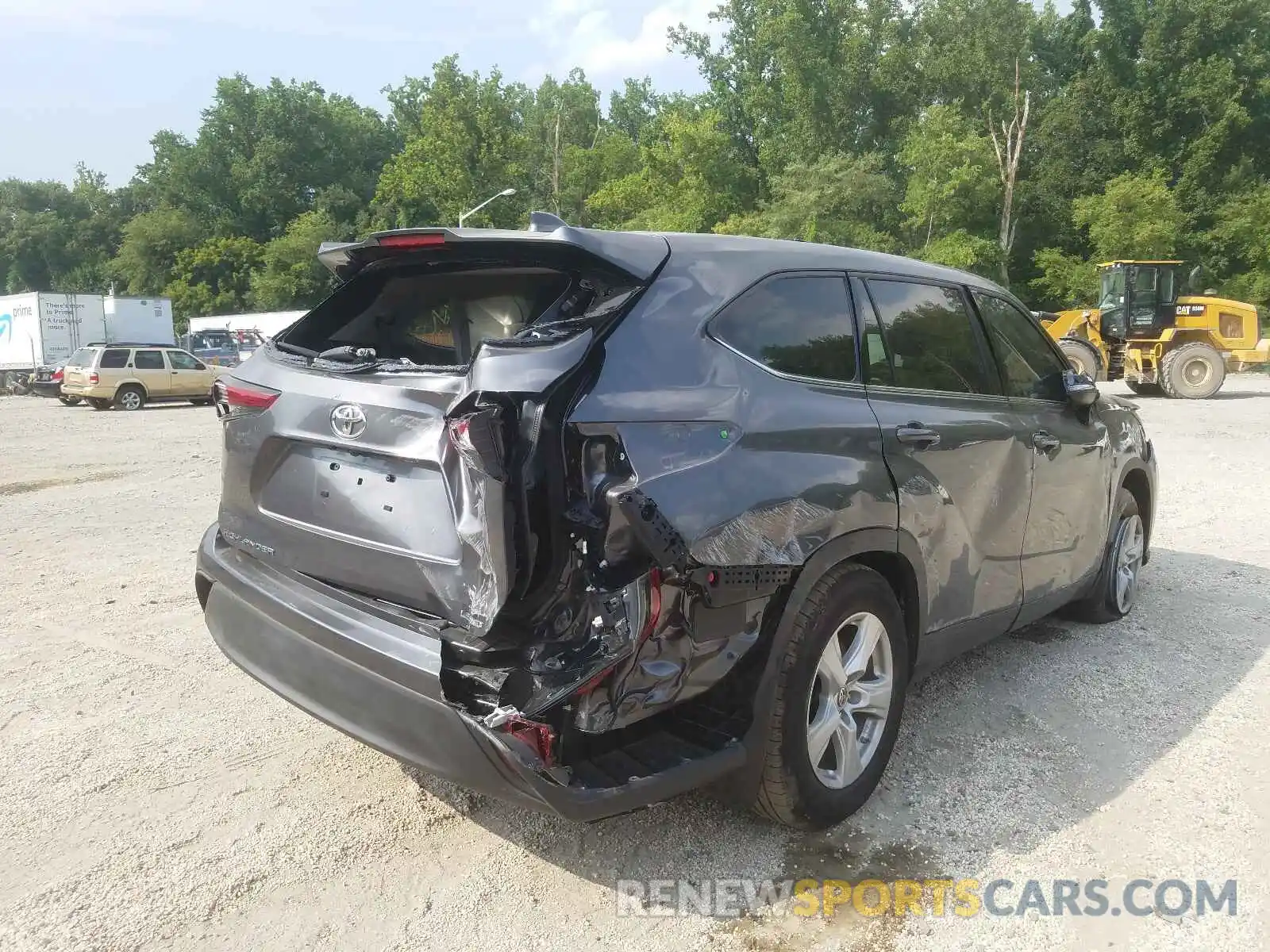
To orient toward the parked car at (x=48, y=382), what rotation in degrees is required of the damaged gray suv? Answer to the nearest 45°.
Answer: approximately 90° to its left

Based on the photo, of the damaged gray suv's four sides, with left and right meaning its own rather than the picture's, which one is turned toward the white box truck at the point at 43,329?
left

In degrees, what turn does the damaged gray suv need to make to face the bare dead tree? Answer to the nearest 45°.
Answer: approximately 45° to its left

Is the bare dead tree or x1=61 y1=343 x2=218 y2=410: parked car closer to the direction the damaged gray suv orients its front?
the bare dead tree

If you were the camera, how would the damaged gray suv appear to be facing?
facing away from the viewer and to the right of the viewer

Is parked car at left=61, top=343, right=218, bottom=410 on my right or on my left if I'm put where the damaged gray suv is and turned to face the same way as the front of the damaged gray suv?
on my left

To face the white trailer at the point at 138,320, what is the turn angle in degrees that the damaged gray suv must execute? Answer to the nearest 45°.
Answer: approximately 90° to its left
